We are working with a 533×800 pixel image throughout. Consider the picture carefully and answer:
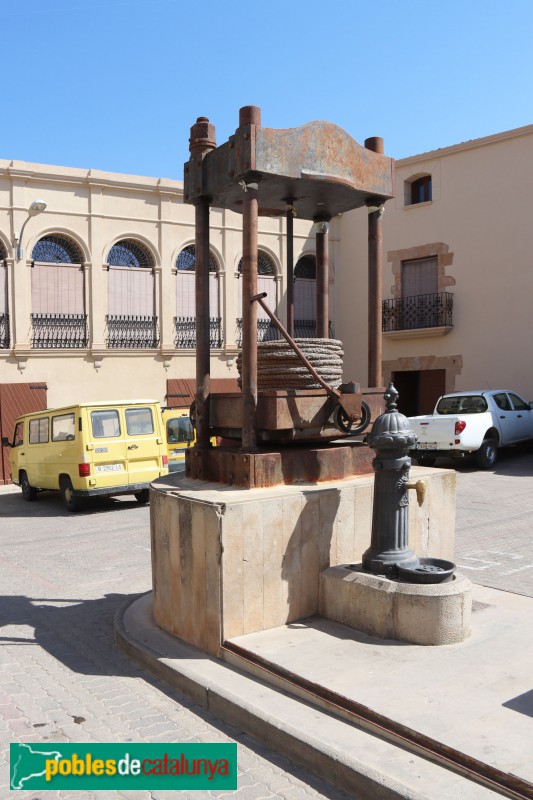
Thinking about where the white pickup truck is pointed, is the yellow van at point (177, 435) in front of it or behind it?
behind

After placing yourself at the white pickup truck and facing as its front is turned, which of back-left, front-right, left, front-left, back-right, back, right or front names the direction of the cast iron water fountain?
back-right

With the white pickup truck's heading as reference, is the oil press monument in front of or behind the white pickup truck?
behind

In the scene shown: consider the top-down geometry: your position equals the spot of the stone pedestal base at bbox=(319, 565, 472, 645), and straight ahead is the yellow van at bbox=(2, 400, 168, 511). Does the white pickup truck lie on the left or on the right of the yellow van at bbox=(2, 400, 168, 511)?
right

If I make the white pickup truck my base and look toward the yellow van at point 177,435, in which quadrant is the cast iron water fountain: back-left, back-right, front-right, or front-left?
front-left

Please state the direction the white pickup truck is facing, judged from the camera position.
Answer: facing away from the viewer and to the right of the viewer

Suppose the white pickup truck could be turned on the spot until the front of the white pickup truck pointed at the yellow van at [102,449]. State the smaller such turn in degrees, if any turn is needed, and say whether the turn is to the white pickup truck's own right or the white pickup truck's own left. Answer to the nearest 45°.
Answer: approximately 180°
